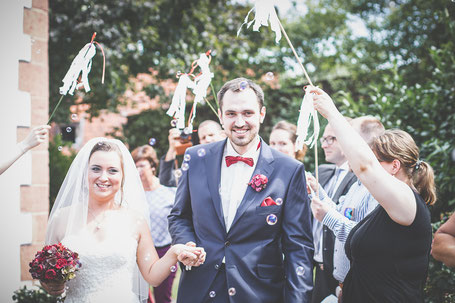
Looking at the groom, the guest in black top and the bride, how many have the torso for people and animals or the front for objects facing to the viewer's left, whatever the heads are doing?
1

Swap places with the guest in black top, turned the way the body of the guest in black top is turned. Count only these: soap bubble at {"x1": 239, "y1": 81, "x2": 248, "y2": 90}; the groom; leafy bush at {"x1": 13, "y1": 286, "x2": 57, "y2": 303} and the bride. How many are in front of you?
4

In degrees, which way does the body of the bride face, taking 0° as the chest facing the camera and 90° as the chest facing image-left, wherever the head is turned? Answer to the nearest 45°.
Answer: approximately 0°

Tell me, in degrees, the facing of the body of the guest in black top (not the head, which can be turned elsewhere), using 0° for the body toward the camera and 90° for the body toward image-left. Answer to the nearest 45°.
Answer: approximately 90°

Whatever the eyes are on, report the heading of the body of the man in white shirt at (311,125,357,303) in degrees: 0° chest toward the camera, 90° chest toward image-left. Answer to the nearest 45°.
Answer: approximately 45°

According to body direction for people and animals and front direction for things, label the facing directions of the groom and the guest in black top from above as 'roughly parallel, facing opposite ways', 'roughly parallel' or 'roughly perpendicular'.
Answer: roughly perpendicular

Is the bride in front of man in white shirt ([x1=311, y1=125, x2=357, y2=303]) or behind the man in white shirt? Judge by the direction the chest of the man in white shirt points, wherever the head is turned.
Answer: in front

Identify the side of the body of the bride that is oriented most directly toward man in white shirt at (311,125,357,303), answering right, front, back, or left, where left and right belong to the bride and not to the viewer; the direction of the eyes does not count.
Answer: left
